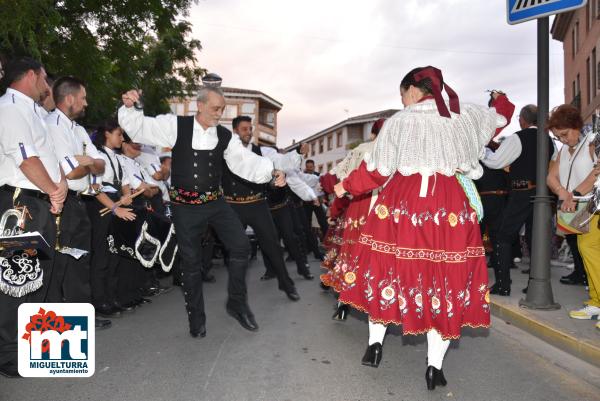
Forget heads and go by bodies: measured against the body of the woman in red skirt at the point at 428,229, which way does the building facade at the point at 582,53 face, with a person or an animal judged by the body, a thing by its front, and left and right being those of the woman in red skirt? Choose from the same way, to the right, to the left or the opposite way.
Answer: to the left

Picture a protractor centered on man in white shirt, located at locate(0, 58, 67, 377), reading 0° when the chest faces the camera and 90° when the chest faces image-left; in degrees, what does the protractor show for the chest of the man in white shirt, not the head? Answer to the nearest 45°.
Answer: approximately 270°

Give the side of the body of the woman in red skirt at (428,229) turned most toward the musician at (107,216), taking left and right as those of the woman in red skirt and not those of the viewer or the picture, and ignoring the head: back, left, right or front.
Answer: left

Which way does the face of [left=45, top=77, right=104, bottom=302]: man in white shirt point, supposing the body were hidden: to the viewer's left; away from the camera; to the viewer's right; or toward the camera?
to the viewer's right

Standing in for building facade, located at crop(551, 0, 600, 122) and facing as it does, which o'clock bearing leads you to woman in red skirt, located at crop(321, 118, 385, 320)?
The woman in red skirt is roughly at 9 o'clock from the building facade.

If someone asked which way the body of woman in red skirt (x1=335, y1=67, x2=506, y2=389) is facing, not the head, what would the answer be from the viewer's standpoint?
away from the camera

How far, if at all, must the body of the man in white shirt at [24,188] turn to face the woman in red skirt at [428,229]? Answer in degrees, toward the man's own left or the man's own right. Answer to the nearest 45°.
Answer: approximately 45° to the man's own right

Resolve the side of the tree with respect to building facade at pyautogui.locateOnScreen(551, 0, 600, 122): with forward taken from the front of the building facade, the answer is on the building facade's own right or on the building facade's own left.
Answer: on the building facade's own left

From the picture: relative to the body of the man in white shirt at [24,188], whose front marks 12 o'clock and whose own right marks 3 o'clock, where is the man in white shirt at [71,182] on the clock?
the man in white shirt at [71,182] is roughly at 10 o'clock from the man in white shirt at [24,188].

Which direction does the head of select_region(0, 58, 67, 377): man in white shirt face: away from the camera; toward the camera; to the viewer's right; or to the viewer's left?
to the viewer's right

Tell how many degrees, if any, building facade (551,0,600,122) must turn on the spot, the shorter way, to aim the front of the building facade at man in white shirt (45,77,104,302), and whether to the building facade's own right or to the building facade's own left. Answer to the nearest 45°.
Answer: approximately 90° to the building facade's own left

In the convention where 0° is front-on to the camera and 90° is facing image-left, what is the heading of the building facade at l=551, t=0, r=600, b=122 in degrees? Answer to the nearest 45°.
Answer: approximately 90°

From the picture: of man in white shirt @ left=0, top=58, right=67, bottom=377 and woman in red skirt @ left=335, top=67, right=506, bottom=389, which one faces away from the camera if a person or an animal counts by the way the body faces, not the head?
the woman in red skirt

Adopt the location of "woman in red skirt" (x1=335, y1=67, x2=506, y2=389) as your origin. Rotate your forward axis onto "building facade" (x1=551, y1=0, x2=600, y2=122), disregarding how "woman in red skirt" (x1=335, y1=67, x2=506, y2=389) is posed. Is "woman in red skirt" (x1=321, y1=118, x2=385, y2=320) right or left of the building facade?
left
